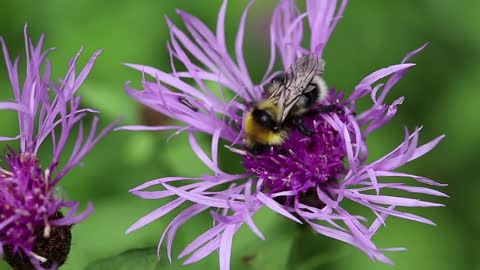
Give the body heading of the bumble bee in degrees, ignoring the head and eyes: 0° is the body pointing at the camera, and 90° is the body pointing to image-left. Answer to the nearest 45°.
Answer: approximately 45°

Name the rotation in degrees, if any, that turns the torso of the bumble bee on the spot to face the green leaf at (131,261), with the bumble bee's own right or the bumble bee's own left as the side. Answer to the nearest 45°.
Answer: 0° — it already faces it
